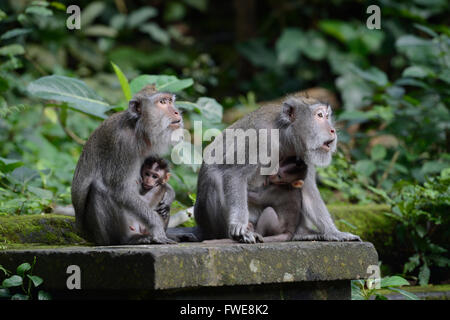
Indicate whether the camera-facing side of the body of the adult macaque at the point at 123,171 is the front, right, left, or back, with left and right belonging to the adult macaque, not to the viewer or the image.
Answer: right

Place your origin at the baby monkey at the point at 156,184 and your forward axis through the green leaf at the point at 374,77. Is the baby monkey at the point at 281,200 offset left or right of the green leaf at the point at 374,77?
right

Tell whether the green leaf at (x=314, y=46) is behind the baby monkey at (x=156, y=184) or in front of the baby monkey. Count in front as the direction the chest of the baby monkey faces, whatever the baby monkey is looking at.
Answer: behind

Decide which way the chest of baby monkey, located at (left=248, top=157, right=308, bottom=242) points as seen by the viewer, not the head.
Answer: to the viewer's left

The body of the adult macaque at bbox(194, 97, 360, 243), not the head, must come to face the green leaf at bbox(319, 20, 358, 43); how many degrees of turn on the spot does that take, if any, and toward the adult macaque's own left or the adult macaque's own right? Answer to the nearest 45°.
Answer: approximately 90° to the adult macaque's own left

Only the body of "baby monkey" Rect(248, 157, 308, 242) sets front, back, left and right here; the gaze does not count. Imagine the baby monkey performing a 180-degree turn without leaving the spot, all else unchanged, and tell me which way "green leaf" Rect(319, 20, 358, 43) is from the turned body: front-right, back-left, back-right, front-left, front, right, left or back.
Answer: left

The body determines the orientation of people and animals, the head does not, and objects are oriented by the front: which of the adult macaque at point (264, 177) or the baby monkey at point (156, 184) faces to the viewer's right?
the adult macaque

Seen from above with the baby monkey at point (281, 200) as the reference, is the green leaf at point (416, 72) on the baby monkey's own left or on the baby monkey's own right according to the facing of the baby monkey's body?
on the baby monkey's own right

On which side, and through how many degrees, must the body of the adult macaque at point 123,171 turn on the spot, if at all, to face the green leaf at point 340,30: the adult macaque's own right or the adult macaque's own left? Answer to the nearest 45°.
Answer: approximately 45° to the adult macaque's own left

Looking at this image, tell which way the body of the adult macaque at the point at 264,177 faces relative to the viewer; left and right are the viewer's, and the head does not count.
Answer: facing to the right of the viewer

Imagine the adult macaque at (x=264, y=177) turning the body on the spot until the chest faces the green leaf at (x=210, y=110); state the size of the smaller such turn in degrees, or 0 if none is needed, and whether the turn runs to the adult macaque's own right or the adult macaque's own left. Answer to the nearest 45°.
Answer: approximately 90° to the adult macaque's own left

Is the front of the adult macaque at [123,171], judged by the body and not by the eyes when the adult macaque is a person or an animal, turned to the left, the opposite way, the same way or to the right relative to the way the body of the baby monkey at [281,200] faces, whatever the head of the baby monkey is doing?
the opposite way

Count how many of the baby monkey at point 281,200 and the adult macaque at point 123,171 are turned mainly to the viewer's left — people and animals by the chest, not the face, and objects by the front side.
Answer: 1

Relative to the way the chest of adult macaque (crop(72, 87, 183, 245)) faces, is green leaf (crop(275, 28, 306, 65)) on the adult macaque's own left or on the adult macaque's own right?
on the adult macaque's own left
